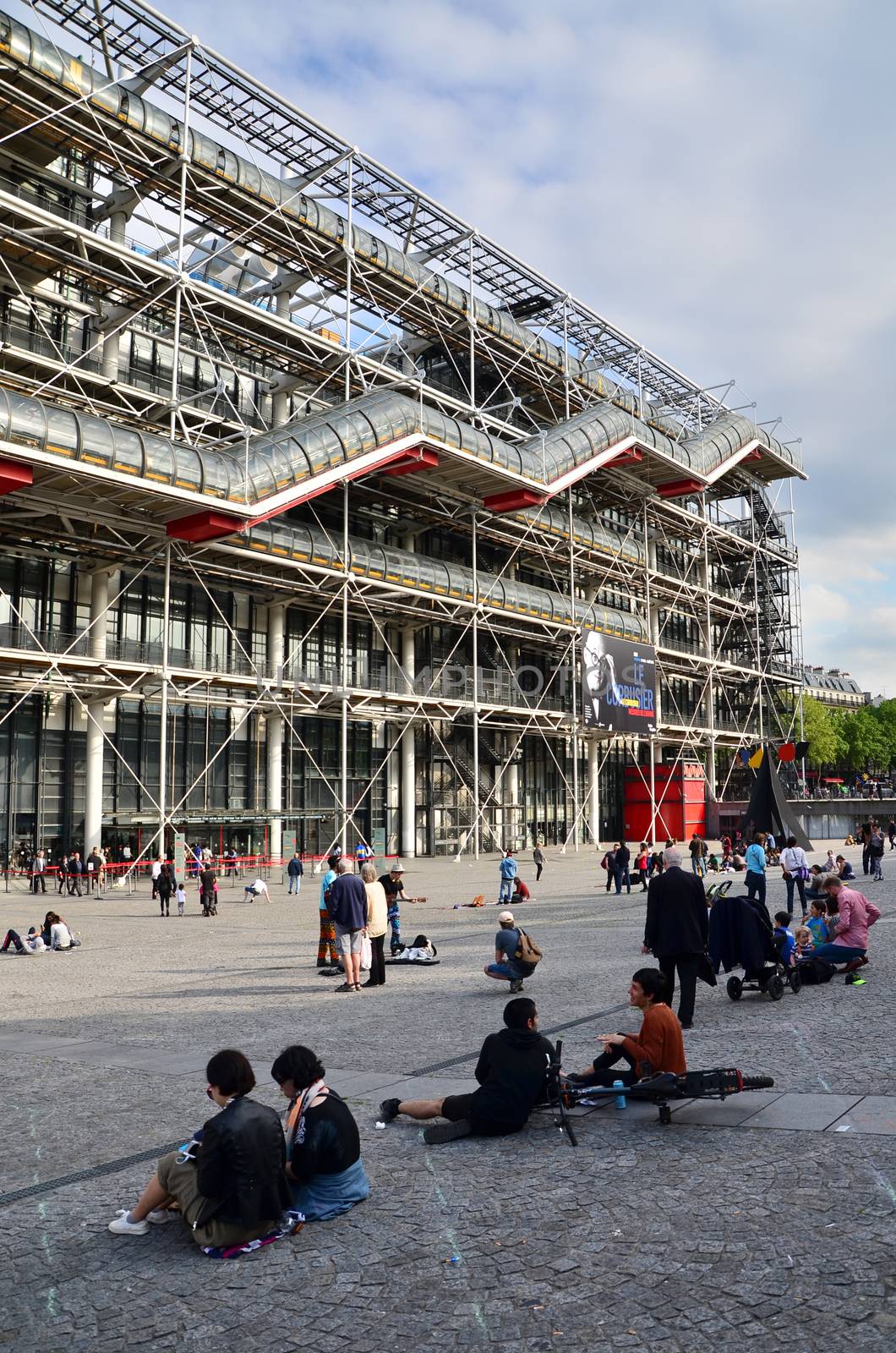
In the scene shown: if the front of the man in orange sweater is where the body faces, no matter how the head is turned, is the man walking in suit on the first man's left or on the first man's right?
on the first man's right

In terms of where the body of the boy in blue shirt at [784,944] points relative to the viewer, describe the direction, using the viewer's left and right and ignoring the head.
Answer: facing to the left of the viewer

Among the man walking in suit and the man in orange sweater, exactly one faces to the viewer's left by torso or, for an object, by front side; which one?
the man in orange sweater

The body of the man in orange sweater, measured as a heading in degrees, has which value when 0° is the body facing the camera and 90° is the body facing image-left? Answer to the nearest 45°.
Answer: approximately 90°
